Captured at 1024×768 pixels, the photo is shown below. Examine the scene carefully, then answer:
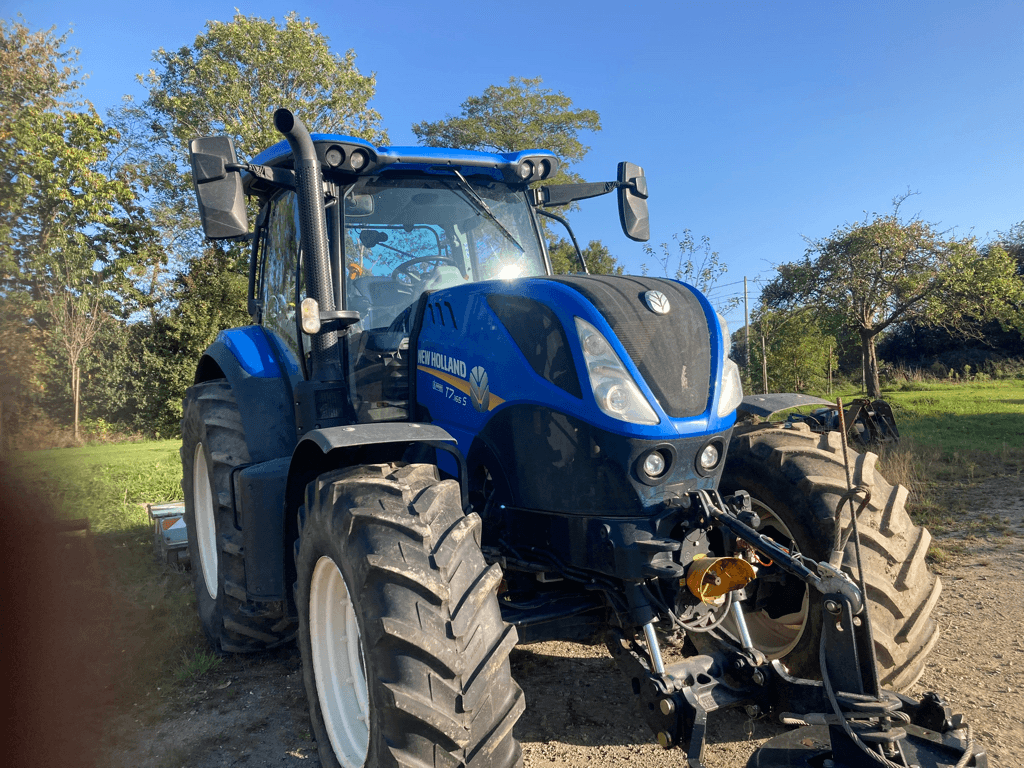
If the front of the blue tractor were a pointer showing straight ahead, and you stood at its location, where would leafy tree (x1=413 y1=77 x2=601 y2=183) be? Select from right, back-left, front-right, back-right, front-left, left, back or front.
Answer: back-left

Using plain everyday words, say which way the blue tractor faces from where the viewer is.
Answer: facing the viewer and to the right of the viewer

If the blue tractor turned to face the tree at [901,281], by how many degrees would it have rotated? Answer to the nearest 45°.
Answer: approximately 90° to its left

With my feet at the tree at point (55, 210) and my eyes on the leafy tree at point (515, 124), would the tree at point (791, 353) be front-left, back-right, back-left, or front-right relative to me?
front-right

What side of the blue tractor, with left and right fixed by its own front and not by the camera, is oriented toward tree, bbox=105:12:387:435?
back

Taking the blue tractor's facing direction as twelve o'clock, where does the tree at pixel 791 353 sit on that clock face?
The tree is roughly at 8 o'clock from the blue tractor.
